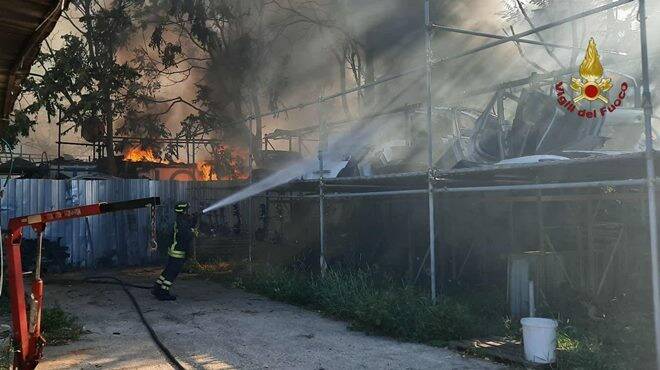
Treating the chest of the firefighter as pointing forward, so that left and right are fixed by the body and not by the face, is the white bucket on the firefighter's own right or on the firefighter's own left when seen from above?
on the firefighter's own right

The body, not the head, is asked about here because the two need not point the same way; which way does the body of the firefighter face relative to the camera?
to the viewer's right

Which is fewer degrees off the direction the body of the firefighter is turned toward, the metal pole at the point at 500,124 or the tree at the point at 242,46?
the metal pole

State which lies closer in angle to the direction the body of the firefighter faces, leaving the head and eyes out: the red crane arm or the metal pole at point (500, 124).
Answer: the metal pole

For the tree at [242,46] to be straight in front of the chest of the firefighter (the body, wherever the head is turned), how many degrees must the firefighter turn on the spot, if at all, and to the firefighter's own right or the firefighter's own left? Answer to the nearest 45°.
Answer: approximately 90° to the firefighter's own left

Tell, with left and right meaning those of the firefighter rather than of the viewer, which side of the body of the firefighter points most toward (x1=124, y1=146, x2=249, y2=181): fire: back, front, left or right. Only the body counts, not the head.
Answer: left

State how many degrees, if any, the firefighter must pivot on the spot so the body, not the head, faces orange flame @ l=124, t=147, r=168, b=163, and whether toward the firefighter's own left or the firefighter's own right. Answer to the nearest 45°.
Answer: approximately 90° to the firefighter's own left

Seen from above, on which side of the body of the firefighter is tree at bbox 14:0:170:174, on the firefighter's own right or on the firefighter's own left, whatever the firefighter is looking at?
on the firefighter's own left
